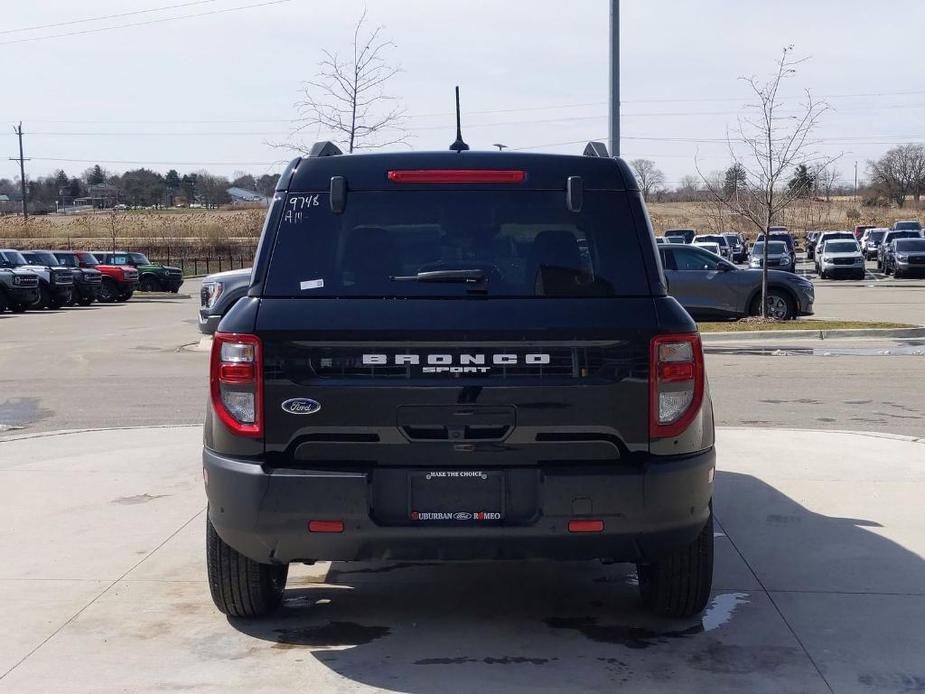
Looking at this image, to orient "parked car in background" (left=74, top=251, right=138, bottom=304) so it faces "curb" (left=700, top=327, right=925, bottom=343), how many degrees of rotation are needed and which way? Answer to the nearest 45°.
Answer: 0° — it already faces it

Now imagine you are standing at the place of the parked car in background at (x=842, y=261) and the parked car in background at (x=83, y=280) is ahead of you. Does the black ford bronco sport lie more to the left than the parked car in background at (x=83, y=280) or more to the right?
left

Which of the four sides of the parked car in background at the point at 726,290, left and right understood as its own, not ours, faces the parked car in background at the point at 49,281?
back

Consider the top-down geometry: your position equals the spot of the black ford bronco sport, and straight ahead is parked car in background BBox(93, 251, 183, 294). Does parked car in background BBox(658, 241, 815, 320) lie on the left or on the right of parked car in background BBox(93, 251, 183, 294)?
right

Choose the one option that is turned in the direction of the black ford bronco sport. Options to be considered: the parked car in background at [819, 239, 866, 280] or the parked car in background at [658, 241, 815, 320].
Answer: the parked car in background at [819, 239, 866, 280]

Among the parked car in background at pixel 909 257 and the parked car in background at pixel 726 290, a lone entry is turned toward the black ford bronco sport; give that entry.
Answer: the parked car in background at pixel 909 257

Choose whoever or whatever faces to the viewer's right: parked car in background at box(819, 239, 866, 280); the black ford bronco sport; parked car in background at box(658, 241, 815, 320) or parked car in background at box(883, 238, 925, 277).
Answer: parked car in background at box(658, 241, 815, 320)

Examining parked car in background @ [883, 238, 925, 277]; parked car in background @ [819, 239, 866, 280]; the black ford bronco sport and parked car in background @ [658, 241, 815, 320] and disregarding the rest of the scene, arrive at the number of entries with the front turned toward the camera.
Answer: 2

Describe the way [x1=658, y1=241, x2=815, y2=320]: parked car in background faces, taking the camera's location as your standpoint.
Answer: facing to the right of the viewer

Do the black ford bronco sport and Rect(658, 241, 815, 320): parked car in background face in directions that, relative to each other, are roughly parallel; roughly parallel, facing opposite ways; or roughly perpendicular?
roughly perpendicular

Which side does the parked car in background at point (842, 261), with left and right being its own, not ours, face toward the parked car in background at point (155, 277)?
right
